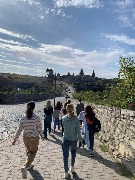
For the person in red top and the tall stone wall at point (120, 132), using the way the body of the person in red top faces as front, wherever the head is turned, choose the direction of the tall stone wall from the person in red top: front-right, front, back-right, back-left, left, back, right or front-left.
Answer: right

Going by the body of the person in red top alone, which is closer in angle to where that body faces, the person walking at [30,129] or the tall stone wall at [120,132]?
the tall stone wall

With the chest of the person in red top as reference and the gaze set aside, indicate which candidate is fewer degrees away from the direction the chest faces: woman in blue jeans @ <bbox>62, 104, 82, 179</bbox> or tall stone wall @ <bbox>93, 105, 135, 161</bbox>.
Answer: the tall stone wall

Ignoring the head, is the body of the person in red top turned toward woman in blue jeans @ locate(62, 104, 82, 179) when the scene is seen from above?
no

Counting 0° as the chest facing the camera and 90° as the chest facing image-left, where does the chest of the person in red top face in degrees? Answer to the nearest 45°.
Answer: approximately 180°

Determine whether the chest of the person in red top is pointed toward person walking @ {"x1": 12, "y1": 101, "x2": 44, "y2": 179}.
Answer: no

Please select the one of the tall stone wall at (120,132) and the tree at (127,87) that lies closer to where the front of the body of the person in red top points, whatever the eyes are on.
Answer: the tree
